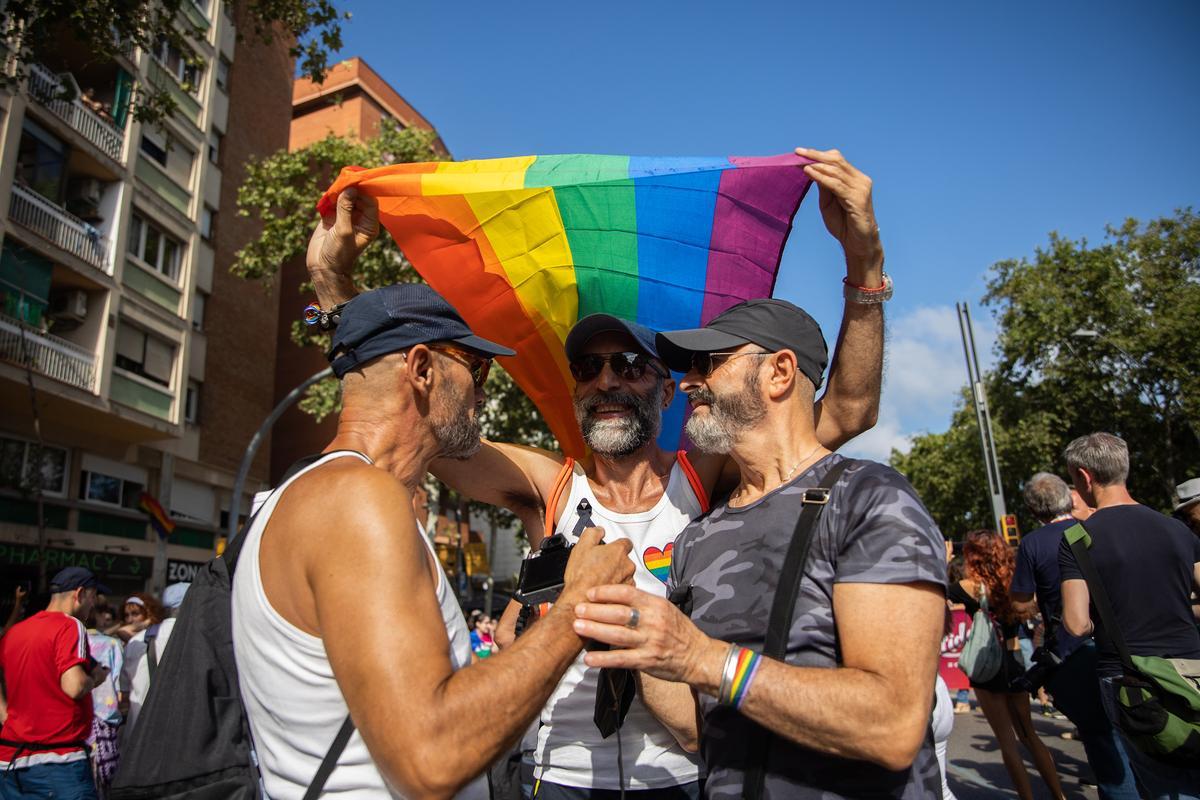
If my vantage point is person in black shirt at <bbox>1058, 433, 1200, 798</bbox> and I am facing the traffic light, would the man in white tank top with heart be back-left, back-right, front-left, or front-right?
back-left

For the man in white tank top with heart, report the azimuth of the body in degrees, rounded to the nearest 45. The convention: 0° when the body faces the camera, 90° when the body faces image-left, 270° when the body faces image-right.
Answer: approximately 0°

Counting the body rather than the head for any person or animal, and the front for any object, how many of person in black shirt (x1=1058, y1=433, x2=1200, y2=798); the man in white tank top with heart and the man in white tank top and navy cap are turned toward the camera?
1

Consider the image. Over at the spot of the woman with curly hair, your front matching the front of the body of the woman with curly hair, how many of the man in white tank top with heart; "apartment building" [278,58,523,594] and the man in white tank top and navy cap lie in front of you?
1

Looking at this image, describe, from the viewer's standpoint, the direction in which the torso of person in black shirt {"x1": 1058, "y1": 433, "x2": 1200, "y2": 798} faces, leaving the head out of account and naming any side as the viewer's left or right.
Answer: facing away from the viewer and to the left of the viewer

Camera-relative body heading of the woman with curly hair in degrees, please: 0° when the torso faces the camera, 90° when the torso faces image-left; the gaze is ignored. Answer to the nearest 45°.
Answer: approximately 135°

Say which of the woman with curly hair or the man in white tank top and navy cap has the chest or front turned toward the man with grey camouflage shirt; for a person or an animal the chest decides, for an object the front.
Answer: the man in white tank top and navy cap

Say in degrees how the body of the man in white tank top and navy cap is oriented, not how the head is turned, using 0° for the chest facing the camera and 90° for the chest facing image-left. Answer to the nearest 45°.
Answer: approximately 270°

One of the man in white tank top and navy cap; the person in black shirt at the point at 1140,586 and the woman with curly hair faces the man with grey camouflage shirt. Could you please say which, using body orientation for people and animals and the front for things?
the man in white tank top and navy cap

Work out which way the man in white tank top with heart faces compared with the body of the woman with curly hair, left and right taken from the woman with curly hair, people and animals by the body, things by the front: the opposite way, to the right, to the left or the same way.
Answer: the opposite way

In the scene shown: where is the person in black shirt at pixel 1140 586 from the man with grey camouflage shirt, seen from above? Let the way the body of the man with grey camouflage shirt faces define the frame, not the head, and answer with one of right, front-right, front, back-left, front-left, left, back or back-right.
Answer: back

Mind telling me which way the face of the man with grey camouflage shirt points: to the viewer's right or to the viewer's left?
to the viewer's left

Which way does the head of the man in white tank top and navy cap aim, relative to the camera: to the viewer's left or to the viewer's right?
to the viewer's right
